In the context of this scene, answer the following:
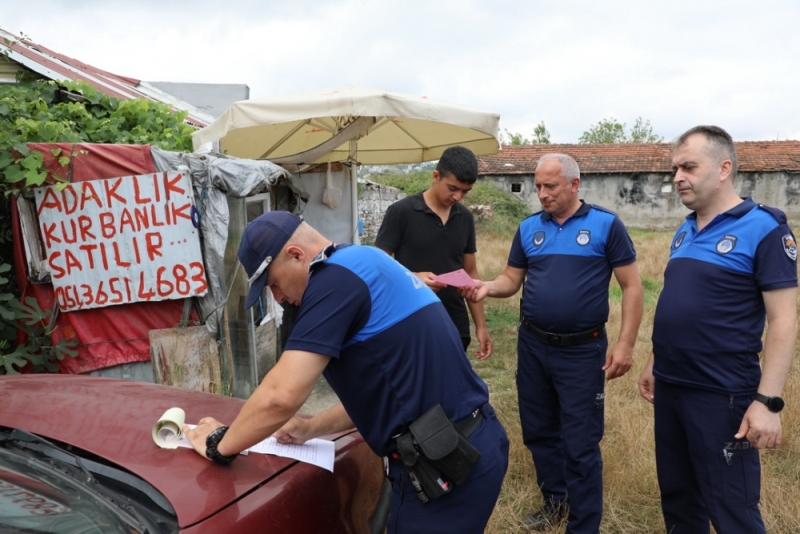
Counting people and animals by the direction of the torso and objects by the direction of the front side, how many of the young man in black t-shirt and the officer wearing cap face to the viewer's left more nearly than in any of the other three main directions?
1

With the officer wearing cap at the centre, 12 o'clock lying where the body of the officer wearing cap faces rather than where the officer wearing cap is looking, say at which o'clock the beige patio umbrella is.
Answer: The beige patio umbrella is roughly at 3 o'clock from the officer wearing cap.

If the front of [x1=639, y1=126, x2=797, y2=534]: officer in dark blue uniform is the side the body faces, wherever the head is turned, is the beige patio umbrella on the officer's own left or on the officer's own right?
on the officer's own right

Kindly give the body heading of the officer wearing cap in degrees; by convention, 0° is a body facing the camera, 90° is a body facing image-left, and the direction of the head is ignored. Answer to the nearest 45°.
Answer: approximately 90°

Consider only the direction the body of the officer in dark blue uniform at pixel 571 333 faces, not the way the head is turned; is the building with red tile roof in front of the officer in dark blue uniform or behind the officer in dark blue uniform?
behind

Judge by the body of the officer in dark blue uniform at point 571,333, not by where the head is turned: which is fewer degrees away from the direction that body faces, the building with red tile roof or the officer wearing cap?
the officer wearing cap

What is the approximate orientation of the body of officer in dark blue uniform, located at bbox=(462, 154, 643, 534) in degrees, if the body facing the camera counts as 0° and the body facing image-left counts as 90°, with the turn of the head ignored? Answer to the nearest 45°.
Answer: approximately 45°

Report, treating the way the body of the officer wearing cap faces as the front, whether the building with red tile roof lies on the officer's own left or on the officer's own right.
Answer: on the officer's own right

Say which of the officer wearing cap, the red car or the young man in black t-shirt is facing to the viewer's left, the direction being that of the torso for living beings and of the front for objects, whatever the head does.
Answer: the officer wearing cap
